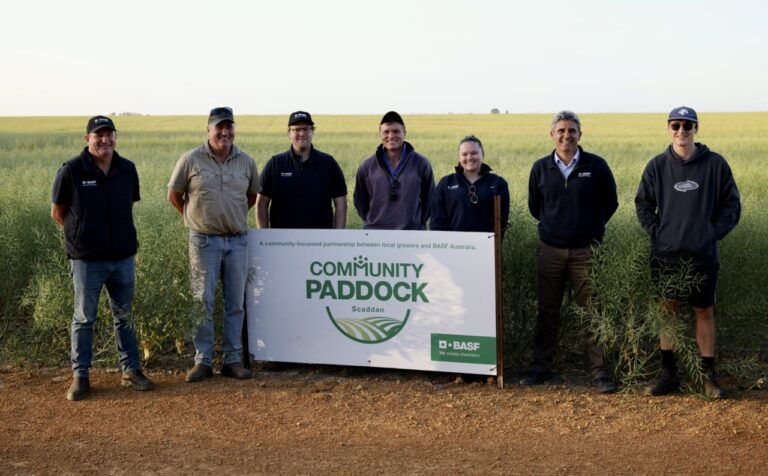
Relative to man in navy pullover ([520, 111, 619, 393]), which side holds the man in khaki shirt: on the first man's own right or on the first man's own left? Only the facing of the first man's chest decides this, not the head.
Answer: on the first man's own right

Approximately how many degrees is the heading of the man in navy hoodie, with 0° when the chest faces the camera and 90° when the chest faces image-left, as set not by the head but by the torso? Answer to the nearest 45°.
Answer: approximately 0°

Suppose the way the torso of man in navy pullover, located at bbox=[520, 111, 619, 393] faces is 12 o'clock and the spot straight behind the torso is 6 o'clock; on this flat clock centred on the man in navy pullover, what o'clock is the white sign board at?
The white sign board is roughly at 3 o'clock from the man in navy pullover.

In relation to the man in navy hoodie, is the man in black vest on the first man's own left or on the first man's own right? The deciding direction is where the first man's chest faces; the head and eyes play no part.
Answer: on the first man's own right

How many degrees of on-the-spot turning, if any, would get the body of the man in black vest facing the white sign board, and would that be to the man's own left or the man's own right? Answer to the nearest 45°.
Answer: approximately 45° to the man's own left

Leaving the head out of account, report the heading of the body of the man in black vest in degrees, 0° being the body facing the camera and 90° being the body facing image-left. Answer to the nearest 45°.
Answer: approximately 315°

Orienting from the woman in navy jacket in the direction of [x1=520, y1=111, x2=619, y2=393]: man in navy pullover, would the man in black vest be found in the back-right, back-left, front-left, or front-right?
back-right

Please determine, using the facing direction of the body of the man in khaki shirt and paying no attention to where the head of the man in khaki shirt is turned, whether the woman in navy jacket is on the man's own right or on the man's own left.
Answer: on the man's own left

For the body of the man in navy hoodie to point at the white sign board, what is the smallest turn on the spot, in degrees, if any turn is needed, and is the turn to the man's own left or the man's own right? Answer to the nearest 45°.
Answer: approximately 90° to the man's own right

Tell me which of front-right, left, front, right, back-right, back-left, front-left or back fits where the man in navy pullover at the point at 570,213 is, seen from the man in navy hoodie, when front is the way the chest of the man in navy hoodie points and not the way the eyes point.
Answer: right
